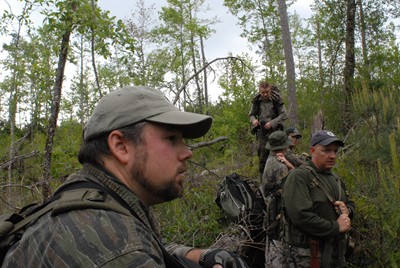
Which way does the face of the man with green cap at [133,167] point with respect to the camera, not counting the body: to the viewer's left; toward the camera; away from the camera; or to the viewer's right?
to the viewer's right

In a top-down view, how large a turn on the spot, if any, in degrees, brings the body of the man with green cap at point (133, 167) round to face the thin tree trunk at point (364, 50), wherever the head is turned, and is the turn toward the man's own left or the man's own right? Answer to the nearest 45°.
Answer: approximately 45° to the man's own left

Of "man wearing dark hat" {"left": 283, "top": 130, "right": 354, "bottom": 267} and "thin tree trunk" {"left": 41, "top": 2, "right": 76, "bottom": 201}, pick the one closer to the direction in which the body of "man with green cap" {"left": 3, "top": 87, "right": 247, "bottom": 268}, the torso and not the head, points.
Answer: the man wearing dark hat

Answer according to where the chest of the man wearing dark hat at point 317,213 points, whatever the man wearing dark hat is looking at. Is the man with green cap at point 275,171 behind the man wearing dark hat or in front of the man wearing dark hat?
behind

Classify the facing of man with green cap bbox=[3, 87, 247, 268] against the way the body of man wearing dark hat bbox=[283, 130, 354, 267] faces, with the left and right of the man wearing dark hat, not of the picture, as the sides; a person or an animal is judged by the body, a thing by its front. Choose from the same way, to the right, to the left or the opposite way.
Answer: to the left

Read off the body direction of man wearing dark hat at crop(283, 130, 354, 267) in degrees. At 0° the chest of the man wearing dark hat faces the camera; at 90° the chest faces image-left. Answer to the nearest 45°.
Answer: approximately 315°

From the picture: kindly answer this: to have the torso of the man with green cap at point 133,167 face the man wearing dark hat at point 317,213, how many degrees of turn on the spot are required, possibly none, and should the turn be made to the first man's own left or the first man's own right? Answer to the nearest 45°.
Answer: approximately 45° to the first man's own left

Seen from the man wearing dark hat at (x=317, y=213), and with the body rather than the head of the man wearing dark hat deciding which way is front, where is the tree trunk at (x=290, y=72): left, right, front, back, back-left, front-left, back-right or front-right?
back-left

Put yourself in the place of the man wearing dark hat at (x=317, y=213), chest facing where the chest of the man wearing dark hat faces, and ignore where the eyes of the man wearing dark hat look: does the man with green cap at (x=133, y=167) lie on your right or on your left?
on your right

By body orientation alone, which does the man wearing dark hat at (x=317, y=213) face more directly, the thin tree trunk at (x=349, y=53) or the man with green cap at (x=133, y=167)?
the man with green cap

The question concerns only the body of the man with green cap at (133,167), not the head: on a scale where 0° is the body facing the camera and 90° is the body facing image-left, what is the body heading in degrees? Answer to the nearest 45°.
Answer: approximately 270°

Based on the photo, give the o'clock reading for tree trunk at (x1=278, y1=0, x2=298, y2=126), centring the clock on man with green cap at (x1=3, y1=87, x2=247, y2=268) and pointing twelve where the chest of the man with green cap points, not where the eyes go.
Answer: The tree trunk is roughly at 10 o'clock from the man with green cap.
